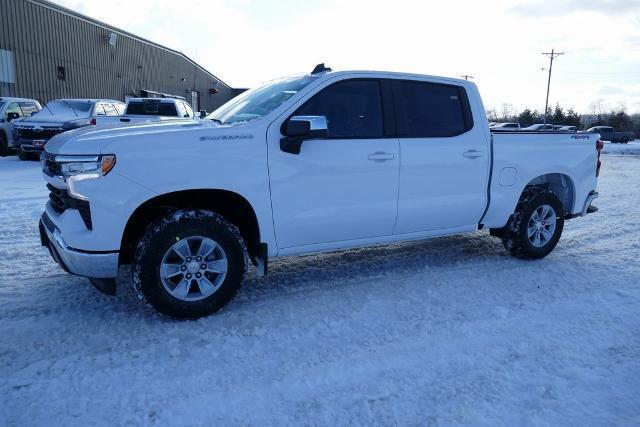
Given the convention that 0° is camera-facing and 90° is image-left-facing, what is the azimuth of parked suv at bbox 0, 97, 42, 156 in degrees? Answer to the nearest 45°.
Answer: approximately 45°

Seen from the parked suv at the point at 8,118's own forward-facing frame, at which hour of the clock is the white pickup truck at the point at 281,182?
The white pickup truck is roughly at 10 o'clock from the parked suv.

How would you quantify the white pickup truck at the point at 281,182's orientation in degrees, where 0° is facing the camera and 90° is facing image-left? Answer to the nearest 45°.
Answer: approximately 45°

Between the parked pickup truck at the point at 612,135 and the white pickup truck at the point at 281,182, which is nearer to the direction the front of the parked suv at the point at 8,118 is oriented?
the white pickup truck
